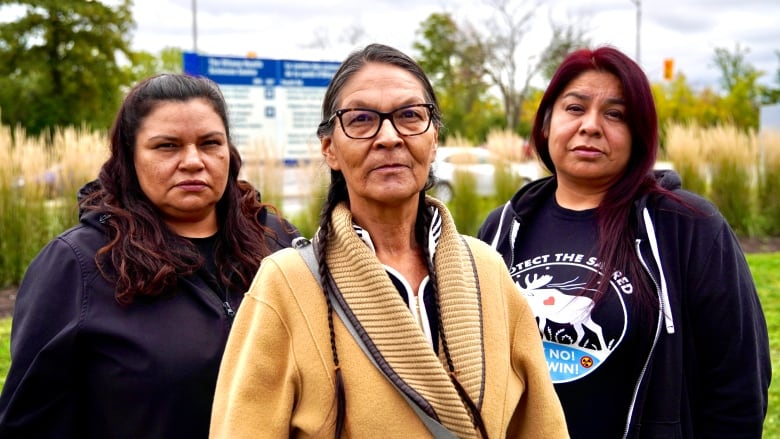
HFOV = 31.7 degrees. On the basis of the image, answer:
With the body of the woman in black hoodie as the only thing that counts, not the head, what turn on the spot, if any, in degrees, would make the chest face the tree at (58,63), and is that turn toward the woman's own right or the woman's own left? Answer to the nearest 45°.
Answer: approximately 90° to the woman's own right

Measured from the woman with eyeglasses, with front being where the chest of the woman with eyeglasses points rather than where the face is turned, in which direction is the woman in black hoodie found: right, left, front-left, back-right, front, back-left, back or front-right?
back-left

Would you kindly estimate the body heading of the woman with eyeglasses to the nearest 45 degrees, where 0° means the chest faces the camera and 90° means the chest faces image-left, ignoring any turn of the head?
approximately 0°

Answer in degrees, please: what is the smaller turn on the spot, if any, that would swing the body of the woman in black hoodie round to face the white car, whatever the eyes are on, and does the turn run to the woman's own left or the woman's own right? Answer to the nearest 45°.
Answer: approximately 135° to the woman's own right

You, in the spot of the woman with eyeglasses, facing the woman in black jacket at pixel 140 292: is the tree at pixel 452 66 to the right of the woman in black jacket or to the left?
right

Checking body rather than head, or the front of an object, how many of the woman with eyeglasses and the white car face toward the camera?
1

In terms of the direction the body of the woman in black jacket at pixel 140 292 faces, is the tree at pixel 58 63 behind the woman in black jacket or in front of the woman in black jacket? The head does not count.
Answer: behind
